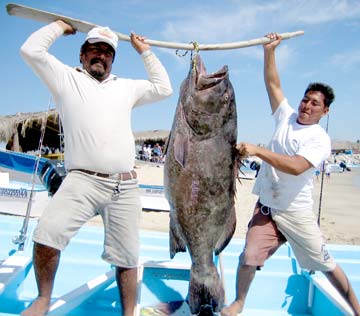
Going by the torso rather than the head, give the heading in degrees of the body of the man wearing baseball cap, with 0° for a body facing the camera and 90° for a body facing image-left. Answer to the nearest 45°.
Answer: approximately 0°
